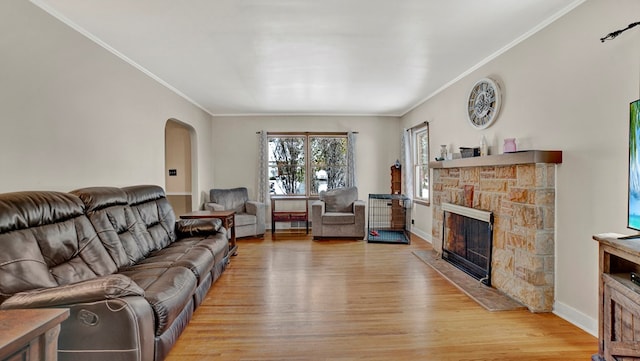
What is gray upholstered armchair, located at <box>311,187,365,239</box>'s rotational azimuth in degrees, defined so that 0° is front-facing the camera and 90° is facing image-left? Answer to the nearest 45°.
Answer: approximately 0°

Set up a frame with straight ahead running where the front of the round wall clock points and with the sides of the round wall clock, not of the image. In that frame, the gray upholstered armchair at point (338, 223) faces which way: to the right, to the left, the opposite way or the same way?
to the left

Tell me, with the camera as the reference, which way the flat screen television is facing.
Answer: facing the viewer and to the left of the viewer

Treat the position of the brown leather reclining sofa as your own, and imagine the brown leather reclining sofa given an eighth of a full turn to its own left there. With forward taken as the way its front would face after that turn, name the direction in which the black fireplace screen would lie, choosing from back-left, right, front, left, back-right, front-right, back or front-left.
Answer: front

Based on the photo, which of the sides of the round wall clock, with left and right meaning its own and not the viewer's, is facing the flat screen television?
left

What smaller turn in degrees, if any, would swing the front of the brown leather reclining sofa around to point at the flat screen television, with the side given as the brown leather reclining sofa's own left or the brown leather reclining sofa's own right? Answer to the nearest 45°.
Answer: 0° — it already faces it

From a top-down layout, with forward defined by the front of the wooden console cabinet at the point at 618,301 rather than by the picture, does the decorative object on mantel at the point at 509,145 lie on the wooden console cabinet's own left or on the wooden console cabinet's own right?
on the wooden console cabinet's own right

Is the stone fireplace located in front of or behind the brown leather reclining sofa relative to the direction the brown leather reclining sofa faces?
in front

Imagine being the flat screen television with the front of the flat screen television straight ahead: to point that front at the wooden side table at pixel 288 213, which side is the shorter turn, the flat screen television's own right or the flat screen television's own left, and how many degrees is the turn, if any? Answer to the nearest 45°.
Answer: approximately 45° to the flat screen television's own right

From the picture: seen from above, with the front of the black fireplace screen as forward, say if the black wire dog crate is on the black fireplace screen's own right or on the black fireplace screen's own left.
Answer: on the black fireplace screen's own right

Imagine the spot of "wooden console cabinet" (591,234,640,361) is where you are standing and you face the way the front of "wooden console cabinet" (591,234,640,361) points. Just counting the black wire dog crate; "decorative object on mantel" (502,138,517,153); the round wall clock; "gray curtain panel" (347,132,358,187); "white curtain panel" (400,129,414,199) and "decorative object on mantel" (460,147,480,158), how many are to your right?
6

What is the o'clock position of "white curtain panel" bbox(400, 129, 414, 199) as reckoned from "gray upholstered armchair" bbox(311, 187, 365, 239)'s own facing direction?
The white curtain panel is roughly at 8 o'clock from the gray upholstered armchair.

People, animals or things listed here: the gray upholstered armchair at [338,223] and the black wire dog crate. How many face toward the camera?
2

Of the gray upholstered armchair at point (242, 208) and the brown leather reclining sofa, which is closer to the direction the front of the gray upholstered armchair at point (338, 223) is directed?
the brown leather reclining sofa

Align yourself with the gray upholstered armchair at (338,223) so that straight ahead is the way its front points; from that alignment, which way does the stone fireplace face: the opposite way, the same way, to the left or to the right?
to the right

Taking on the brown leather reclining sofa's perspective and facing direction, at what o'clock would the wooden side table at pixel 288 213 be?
The wooden side table is roughly at 9 o'clock from the brown leather reclining sofa.

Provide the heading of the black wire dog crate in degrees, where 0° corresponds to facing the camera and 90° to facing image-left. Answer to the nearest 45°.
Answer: approximately 0°

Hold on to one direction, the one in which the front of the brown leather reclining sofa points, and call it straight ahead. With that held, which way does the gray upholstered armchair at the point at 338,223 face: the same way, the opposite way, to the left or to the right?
to the right

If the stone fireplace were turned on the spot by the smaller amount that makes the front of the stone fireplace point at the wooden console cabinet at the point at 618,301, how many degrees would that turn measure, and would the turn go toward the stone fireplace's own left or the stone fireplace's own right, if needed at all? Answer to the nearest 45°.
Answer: approximately 45° to the stone fireplace's own left

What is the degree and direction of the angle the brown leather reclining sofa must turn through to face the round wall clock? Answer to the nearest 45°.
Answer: approximately 45° to its left
